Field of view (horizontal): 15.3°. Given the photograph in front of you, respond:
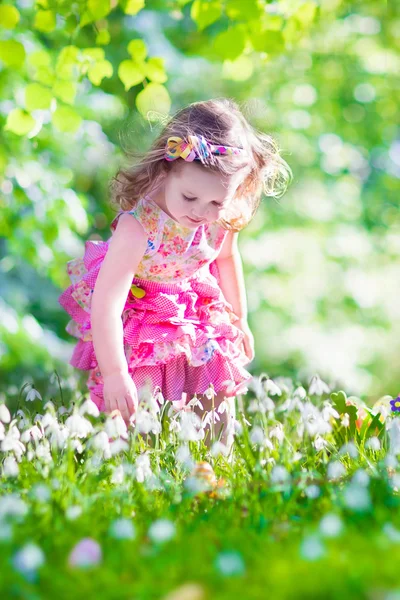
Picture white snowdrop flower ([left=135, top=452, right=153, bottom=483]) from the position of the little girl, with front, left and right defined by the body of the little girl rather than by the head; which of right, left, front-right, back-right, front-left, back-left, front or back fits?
front-right

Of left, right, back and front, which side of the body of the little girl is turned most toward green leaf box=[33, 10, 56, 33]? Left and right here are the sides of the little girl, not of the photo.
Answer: back

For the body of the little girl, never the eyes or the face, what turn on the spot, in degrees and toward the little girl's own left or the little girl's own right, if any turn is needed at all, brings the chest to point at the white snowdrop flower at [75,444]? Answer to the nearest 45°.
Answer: approximately 45° to the little girl's own right

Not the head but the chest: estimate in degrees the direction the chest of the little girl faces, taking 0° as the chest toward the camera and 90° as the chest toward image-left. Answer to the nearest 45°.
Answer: approximately 315°

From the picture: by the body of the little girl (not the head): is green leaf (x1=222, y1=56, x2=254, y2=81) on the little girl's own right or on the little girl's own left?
on the little girl's own left

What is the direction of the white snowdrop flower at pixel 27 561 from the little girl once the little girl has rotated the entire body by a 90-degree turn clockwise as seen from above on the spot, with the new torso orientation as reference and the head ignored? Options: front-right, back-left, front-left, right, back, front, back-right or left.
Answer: front-left

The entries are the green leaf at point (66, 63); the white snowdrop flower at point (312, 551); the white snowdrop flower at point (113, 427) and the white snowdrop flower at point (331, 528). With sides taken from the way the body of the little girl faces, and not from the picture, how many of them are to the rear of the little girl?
1
